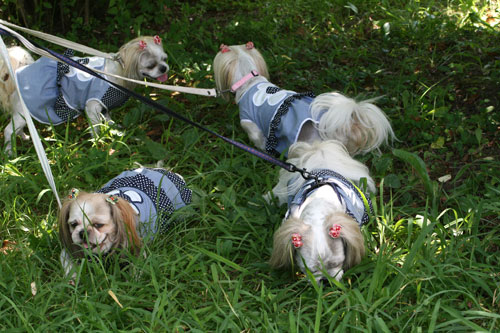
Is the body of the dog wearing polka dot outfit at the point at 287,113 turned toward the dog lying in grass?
no

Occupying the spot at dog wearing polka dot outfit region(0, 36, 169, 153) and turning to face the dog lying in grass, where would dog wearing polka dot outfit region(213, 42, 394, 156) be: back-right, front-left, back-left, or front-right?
front-left

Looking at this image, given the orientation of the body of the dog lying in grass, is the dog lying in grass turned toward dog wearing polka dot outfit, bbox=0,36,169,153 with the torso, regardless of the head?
no

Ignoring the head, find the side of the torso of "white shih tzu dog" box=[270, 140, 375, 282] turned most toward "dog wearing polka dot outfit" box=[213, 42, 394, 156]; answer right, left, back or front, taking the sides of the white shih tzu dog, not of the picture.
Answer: back

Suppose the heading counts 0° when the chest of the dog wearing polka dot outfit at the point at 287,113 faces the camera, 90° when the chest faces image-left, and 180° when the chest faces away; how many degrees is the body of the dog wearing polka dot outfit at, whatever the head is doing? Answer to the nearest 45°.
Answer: approximately 135°

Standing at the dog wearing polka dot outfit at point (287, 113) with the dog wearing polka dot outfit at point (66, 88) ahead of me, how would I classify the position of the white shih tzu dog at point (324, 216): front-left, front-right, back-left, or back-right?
back-left

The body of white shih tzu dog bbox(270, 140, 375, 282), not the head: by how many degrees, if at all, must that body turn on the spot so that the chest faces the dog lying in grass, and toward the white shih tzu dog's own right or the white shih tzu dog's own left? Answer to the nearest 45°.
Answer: approximately 90° to the white shih tzu dog's own right

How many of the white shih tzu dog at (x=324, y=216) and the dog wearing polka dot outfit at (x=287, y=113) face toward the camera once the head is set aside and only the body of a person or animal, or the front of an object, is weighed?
1

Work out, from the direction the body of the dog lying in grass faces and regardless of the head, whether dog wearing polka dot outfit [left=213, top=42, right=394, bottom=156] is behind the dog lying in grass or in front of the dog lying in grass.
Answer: behind

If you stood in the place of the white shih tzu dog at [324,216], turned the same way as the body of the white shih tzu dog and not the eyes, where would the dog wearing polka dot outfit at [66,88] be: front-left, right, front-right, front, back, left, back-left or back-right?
back-right

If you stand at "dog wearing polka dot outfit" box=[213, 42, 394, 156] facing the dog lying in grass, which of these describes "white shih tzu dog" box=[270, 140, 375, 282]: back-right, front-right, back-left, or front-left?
front-left

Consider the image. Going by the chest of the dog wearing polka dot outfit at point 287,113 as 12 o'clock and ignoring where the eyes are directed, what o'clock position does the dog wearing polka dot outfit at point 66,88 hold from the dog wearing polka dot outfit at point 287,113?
the dog wearing polka dot outfit at point 66,88 is roughly at 11 o'clock from the dog wearing polka dot outfit at point 287,113.

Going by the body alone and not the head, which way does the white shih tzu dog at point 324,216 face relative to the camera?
toward the camera

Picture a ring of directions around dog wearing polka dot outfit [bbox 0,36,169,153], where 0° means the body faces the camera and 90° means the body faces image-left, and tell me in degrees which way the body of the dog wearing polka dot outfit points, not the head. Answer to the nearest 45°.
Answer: approximately 270°

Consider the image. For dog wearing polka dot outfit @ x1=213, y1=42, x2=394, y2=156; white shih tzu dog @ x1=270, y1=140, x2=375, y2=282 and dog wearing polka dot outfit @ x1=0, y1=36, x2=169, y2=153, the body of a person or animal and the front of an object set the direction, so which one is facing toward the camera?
the white shih tzu dog
